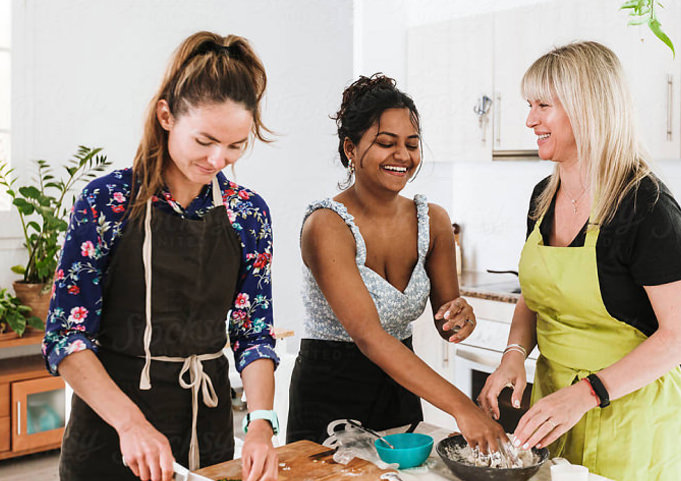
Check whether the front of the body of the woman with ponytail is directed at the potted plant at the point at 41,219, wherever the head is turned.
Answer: no

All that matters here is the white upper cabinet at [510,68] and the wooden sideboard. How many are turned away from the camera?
0

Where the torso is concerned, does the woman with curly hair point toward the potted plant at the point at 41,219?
no

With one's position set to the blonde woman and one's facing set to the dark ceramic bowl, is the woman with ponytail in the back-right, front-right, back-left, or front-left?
front-right

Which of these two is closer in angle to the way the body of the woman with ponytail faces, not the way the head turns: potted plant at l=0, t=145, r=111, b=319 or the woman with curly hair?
the woman with curly hair

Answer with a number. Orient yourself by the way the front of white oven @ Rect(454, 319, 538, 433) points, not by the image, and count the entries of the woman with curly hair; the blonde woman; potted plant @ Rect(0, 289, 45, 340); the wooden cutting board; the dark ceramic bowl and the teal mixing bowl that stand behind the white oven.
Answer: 0

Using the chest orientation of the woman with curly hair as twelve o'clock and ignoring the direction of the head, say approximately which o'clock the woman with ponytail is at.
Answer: The woman with ponytail is roughly at 3 o'clock from the woman with curly hair.

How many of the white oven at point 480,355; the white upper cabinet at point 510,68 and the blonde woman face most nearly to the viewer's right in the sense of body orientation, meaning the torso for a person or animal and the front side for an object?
0

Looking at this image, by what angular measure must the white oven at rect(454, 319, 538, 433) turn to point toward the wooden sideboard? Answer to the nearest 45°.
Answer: approximately 45° to its right

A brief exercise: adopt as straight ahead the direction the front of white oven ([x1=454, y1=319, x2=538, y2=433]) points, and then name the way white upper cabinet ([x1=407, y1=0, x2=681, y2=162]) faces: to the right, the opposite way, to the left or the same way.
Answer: the same way

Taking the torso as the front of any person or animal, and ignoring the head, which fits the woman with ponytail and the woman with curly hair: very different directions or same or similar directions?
same or similar directions

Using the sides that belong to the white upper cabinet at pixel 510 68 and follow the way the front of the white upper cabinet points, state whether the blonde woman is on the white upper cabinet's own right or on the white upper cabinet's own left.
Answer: on the white upper cabinet's own left

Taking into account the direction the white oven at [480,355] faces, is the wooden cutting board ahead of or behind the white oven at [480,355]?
ahead

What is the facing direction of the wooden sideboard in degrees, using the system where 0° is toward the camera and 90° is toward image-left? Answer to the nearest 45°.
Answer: approximately 315°

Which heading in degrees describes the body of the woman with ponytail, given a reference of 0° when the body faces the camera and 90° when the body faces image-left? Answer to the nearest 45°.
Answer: approximately 315°

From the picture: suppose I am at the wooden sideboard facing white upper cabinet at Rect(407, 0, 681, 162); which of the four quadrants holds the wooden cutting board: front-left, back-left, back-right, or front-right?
front-right

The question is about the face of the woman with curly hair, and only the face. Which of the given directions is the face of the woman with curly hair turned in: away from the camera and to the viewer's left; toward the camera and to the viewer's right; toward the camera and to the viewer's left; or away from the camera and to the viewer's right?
toward the camera and to the viewer's right
